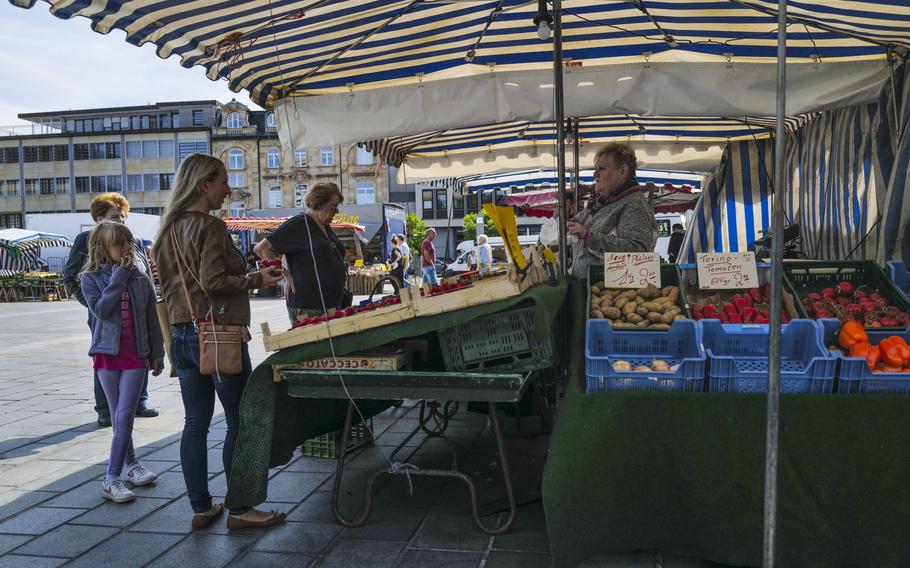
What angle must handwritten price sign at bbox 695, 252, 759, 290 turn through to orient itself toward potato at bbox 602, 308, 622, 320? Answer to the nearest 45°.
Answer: approximately 45° to its right

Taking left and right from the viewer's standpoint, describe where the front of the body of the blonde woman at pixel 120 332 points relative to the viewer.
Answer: facing the viewer and to the right of the viewer

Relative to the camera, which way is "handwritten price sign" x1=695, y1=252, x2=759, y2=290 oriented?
toward the camera

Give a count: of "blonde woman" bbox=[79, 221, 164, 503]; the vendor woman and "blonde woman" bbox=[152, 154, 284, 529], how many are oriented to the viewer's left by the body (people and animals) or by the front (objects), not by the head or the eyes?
1

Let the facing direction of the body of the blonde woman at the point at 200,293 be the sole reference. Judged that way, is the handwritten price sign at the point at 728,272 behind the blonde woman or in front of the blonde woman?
in front

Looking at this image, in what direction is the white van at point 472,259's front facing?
to the viewer's left

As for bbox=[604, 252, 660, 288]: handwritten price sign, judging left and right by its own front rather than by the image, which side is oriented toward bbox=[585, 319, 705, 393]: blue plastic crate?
front

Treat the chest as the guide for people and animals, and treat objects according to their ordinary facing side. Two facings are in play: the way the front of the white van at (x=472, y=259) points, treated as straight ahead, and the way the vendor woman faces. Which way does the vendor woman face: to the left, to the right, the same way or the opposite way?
the same way

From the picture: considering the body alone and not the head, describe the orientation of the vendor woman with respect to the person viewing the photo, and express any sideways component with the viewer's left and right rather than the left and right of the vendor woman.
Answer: facing to the left of the viewer

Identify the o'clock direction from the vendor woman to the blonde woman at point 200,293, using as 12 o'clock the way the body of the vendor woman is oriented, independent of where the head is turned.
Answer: The blonde woman is roughly at 11 o'clock from the vendor woman.

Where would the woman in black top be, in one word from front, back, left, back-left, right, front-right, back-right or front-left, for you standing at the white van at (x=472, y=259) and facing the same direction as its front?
left

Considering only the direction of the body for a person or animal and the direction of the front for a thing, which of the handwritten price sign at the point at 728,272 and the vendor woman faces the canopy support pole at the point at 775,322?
the handwritten price sign

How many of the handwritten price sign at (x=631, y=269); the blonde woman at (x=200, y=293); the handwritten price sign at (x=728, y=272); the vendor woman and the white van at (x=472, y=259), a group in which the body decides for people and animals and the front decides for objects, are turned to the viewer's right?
1

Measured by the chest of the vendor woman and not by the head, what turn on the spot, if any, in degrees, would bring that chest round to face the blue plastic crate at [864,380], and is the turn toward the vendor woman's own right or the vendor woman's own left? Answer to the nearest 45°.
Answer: approximately 135° to the vendor woman's own left

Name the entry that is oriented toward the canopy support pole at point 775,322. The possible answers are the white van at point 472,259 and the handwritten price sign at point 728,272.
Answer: the handwritten price sign

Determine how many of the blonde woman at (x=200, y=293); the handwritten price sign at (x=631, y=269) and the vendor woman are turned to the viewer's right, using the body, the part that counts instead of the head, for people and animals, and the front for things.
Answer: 1
